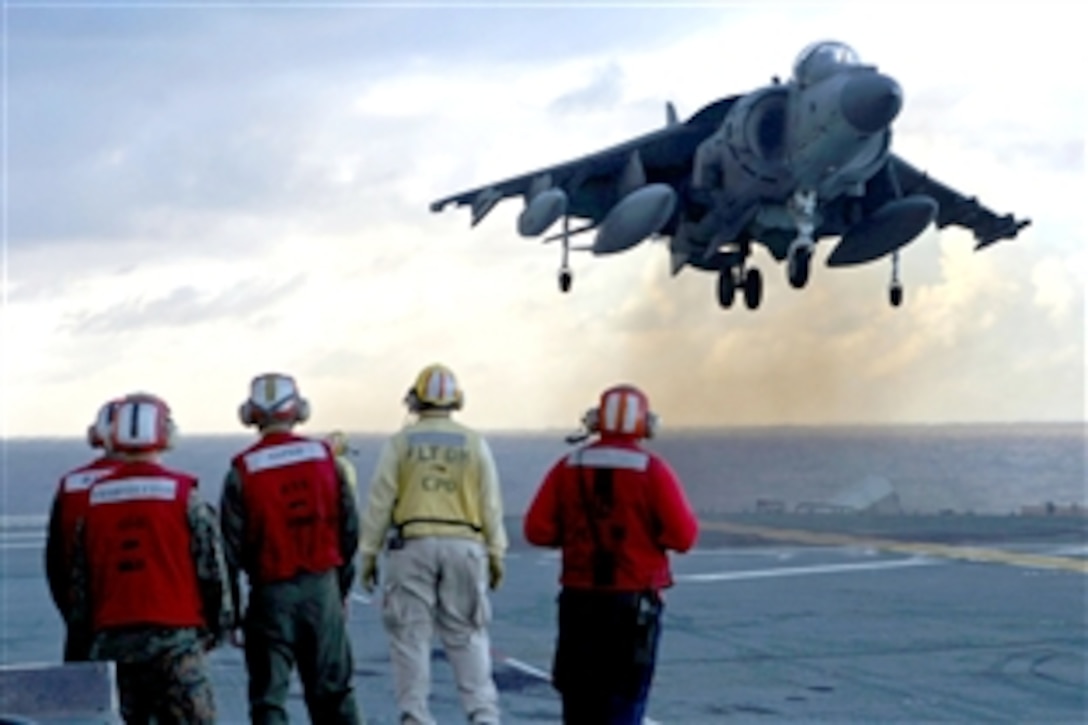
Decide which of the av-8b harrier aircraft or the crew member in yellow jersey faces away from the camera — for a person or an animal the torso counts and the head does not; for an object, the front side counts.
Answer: the crew member in yellow jersey

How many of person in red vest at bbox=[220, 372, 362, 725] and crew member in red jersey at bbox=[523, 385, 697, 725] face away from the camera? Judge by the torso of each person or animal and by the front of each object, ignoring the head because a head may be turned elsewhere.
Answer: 2

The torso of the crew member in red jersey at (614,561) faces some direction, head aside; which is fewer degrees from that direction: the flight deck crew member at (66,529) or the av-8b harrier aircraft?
the av-8b harrier aircraft

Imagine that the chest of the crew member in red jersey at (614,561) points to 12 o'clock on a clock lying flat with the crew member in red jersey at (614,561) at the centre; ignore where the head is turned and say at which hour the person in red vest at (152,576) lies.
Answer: the person in red vest at (152,576) is roughly at 8 o'clock from the crew member in red jersey at (614,561).

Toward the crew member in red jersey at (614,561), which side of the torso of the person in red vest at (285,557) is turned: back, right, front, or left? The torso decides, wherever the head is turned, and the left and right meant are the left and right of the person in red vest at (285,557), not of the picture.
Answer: right

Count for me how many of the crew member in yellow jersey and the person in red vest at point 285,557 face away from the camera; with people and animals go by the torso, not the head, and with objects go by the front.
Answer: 2

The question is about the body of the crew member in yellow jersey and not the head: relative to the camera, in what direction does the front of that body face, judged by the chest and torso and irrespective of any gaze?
away from the camera

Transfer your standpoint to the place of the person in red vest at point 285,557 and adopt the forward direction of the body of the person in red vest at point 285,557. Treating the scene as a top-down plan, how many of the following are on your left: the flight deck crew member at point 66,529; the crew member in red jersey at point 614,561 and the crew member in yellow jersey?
1

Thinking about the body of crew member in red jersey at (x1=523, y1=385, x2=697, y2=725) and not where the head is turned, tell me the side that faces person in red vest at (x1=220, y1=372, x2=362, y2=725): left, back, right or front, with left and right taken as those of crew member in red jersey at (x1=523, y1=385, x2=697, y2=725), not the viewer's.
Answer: left

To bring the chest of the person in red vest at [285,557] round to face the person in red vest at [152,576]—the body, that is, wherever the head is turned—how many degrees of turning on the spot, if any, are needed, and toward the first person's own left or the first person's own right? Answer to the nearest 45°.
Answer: approximately 135° to the first person's own left

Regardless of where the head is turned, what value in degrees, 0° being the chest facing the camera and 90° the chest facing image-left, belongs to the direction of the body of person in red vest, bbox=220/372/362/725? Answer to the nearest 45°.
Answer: approximately 180°

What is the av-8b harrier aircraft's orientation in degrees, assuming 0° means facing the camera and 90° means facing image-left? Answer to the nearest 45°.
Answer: approximately 315°

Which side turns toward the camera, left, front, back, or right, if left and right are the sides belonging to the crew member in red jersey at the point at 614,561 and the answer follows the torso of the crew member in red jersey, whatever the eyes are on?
back

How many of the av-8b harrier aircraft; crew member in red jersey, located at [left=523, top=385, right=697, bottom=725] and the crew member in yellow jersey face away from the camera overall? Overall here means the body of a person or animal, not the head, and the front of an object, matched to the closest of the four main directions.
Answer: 2
